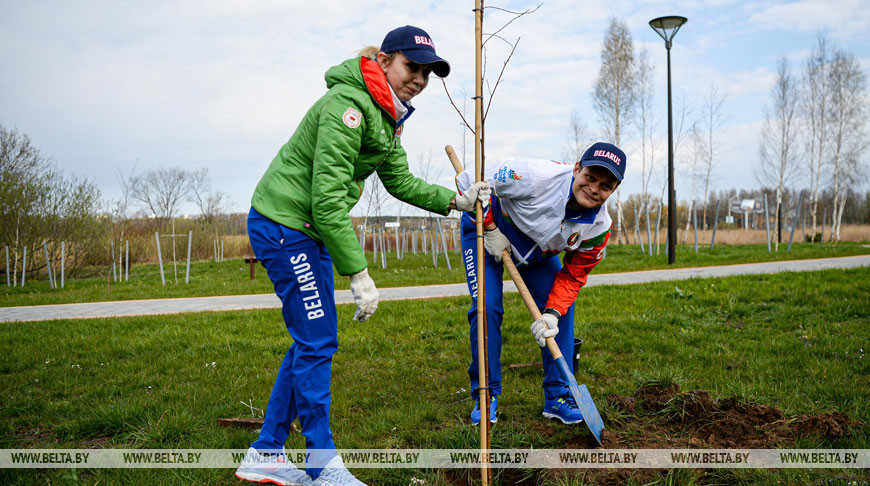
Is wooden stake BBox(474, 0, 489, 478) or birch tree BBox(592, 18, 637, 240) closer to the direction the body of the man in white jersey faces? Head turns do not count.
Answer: the wooden stake

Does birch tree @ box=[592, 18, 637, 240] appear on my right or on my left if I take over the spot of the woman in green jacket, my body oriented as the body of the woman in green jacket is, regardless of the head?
on my left

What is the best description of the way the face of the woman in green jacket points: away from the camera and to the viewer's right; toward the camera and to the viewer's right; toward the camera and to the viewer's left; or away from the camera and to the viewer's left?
toward the camera and to the viewer's right

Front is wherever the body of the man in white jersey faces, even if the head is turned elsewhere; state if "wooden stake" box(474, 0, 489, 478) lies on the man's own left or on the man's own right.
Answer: on the man's own right

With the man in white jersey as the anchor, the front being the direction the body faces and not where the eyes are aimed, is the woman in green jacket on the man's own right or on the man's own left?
on the man's own right

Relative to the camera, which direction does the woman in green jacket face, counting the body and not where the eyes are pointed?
to the viewer's right
